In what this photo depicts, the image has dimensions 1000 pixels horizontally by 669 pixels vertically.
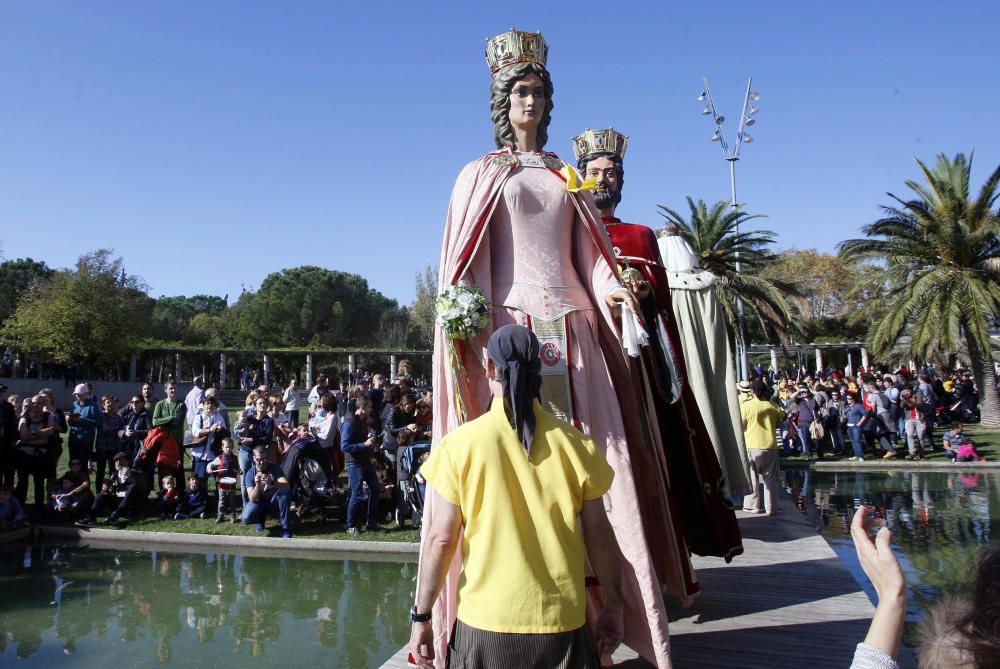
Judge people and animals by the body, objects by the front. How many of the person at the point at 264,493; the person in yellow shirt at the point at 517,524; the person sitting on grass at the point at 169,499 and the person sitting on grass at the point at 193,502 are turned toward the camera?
3

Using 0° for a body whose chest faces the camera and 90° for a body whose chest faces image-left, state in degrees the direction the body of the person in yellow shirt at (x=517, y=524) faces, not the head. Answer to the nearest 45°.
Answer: approximately 180°

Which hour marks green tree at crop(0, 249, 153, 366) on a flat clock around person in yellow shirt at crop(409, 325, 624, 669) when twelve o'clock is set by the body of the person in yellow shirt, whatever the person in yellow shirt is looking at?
The green tree is roughly at 11 o'clock from the person in yellow shirt.

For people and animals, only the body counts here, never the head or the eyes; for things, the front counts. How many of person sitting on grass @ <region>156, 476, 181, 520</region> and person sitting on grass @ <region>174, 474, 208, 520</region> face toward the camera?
2

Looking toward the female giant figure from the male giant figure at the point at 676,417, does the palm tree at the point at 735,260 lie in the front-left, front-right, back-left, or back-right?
back-right

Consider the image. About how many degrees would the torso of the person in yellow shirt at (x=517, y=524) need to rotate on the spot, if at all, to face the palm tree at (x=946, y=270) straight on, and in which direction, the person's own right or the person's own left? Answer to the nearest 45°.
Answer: approximately 45° to the person's own right

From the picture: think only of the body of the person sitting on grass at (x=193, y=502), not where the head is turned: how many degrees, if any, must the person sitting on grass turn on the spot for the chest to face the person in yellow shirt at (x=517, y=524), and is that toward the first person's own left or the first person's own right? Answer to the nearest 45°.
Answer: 0° — they already face them

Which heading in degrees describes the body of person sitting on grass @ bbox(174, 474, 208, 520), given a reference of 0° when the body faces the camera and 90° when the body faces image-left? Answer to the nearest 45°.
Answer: approximately 0°

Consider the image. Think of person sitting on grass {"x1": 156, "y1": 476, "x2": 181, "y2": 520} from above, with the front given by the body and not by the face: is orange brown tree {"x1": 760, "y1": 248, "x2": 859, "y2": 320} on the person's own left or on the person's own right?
on the person's own left
